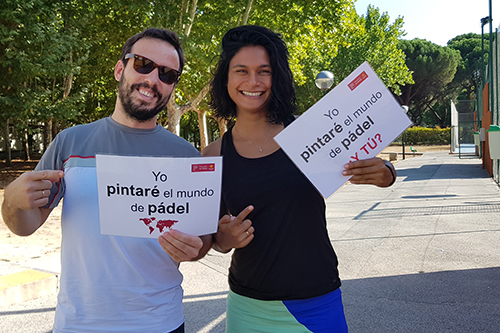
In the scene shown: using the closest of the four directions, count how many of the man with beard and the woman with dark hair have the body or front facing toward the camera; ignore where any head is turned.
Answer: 2

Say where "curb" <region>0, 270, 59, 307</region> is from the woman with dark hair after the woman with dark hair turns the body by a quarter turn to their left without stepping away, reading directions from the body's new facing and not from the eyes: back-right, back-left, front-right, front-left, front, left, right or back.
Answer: back-left

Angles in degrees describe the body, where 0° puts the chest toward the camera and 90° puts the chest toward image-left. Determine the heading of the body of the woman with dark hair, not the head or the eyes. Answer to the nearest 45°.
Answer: approximately 0°

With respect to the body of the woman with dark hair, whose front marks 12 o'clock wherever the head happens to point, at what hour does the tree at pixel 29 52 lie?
The tree is roughly at 5 o'clock from the woman with dark hair.

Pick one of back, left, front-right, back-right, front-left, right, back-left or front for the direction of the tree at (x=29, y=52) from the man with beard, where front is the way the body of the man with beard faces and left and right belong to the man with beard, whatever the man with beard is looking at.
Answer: back
